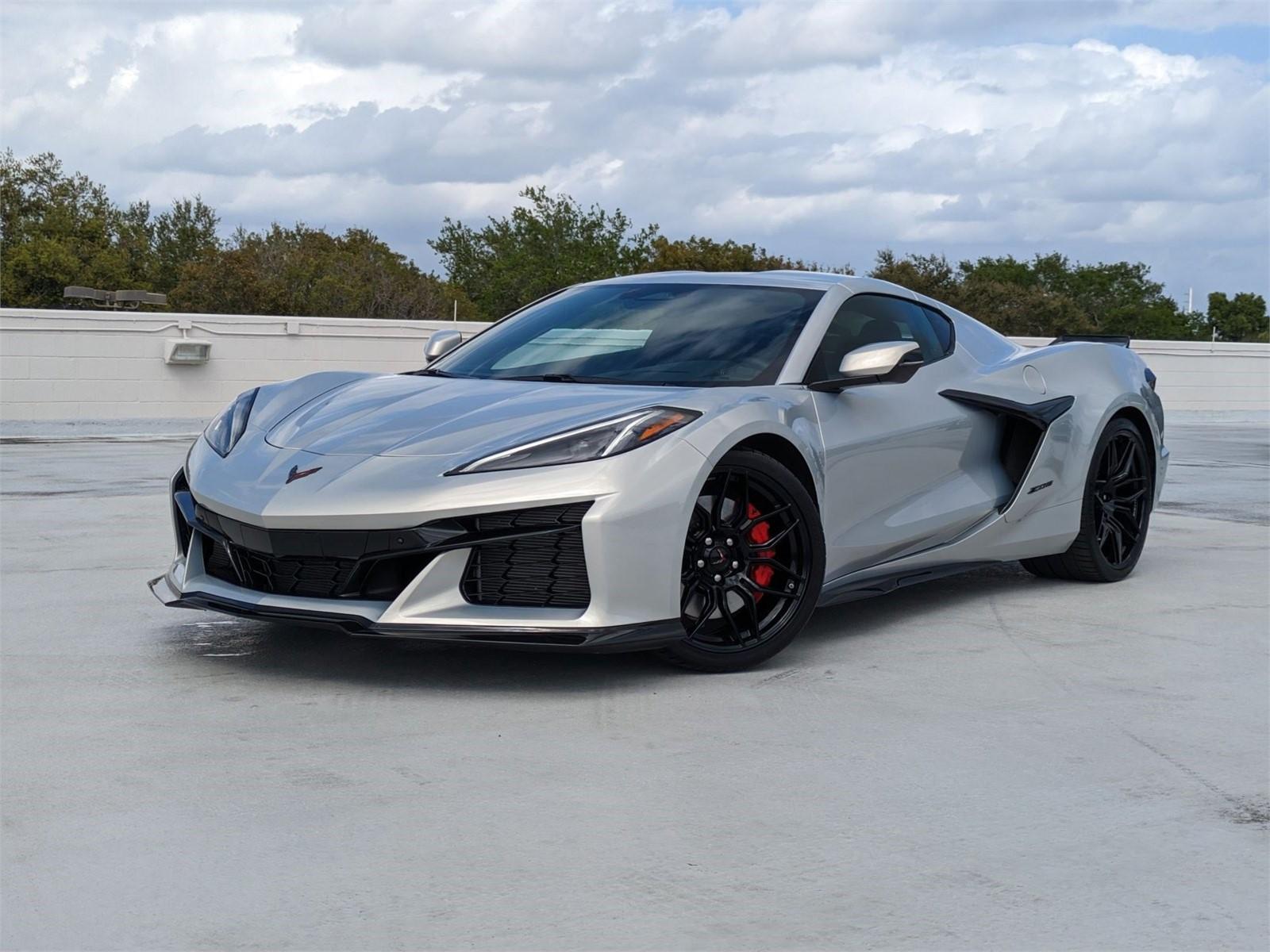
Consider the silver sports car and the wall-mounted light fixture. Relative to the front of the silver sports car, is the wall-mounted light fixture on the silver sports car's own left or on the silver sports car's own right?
on the silver sports car's own right

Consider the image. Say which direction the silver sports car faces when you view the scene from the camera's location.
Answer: facing the viewer and to the left of the viewer
